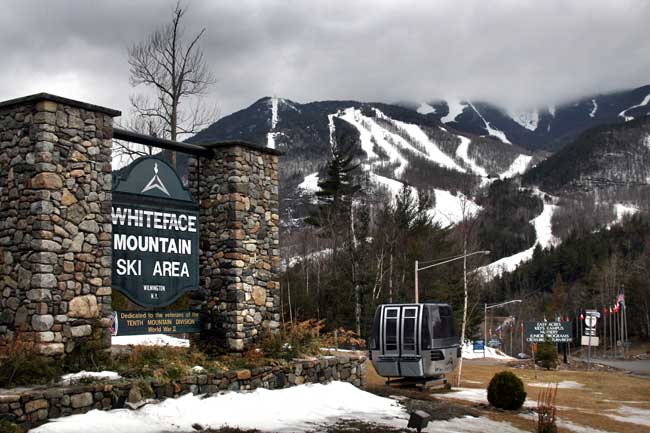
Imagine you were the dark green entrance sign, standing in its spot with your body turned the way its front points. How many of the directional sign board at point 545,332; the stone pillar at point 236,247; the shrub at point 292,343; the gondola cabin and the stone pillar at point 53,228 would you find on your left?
4

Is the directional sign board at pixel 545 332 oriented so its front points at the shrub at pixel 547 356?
yes

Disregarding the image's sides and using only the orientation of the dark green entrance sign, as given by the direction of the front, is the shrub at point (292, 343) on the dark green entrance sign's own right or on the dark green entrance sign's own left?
on the dark green entrance sign's own left

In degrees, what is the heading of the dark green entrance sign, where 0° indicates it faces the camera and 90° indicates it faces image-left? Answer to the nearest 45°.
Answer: approximately 315°

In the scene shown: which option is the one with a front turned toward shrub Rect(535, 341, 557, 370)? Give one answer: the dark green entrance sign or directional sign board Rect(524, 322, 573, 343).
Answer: the directional sign board

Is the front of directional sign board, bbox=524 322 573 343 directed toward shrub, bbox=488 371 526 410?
yes

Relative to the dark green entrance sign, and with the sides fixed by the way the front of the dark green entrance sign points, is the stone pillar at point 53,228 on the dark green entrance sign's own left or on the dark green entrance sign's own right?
on the dark green entrance sign's own right
